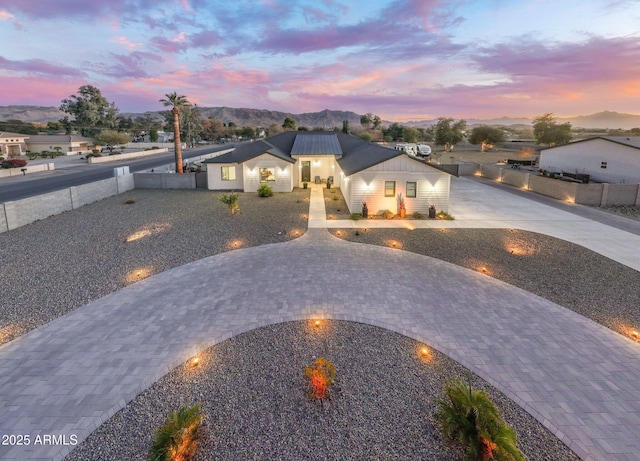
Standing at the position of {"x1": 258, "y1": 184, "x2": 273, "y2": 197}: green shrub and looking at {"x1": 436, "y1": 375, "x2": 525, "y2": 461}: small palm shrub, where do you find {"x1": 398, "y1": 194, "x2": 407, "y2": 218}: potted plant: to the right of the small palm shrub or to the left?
left

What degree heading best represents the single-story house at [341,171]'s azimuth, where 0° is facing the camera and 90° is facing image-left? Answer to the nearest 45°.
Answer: approximately 0°

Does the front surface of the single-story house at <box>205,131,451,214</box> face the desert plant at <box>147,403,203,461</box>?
yes

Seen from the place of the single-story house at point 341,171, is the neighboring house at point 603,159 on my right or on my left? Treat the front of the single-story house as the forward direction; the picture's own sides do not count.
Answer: on my left

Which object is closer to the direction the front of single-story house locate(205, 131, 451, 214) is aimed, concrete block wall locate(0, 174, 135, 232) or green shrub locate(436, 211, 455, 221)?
the green shrub

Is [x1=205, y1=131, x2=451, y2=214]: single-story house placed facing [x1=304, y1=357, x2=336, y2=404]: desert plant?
yes

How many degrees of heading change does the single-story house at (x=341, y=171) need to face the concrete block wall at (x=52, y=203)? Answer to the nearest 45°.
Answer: approximately 45° to its right

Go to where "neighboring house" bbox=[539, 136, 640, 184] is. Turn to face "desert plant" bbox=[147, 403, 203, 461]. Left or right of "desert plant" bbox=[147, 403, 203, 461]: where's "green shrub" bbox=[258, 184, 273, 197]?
right

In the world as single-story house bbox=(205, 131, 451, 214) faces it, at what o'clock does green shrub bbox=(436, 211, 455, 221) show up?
The green shrub is roughly at 11 o'clock from the single-story house.
